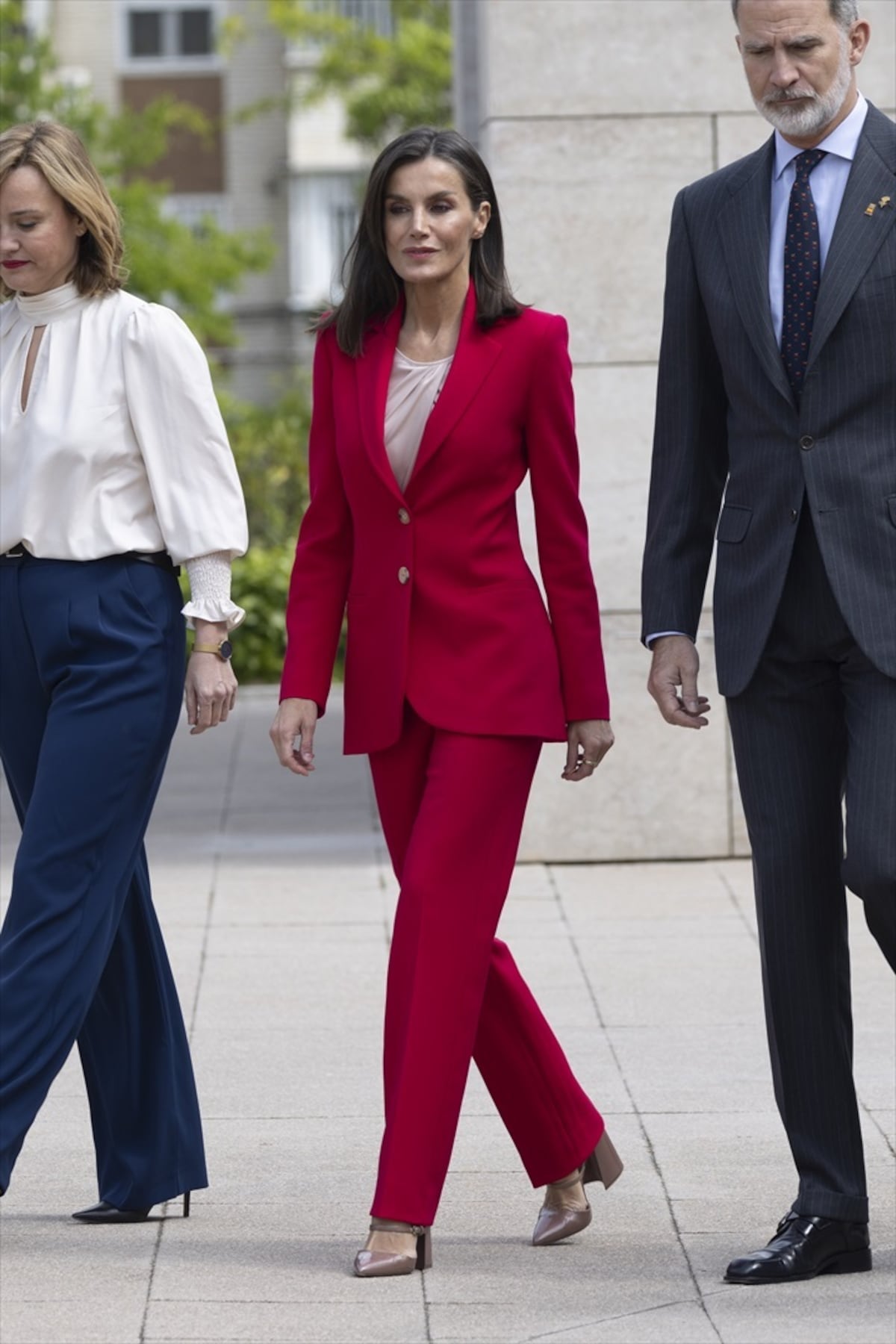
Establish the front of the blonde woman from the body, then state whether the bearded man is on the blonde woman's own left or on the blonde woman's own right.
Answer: on the blonde woman's own left

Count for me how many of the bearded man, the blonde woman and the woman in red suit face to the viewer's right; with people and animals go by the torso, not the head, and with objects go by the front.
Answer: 0

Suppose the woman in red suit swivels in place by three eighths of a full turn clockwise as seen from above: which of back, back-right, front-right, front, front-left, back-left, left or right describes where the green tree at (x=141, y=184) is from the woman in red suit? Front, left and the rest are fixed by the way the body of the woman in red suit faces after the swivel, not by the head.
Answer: front

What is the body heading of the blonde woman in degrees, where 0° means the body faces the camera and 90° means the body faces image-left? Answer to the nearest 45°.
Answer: approximately 45°

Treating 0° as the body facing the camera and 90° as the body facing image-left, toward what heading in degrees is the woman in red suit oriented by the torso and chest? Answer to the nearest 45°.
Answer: approximately 45°

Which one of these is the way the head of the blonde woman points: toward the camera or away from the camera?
toward the camera

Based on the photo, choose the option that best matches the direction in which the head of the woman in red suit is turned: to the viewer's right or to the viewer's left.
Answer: to the viewer's left

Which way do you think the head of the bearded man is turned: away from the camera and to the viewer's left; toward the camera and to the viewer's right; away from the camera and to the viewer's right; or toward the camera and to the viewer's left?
toward the camera and to the viewer's left

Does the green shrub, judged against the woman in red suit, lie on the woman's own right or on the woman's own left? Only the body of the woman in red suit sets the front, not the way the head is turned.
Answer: on the woman's own right

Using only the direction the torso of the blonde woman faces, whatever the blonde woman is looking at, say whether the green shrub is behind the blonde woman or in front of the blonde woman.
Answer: behind

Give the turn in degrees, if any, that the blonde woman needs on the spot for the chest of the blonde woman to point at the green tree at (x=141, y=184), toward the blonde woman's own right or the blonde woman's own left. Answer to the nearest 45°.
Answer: approximately 135° to the blonde woman's own right

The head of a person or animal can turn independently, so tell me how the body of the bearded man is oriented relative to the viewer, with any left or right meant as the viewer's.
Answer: facing the viewer and to the left of the viewer

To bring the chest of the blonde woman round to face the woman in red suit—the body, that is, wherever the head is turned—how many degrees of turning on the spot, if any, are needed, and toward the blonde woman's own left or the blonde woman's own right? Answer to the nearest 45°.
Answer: approximately 135° to the blonde woman's own left

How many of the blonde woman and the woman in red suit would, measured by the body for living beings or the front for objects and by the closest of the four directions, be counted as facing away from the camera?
0

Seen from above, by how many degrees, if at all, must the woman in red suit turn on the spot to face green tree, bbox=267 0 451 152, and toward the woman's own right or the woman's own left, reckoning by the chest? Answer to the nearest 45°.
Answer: approximately 135° to the woman's own right

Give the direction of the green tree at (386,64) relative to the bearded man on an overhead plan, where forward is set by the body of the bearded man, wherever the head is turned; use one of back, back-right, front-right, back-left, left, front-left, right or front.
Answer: back-right

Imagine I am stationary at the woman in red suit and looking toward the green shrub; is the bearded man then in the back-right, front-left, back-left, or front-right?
back-right
